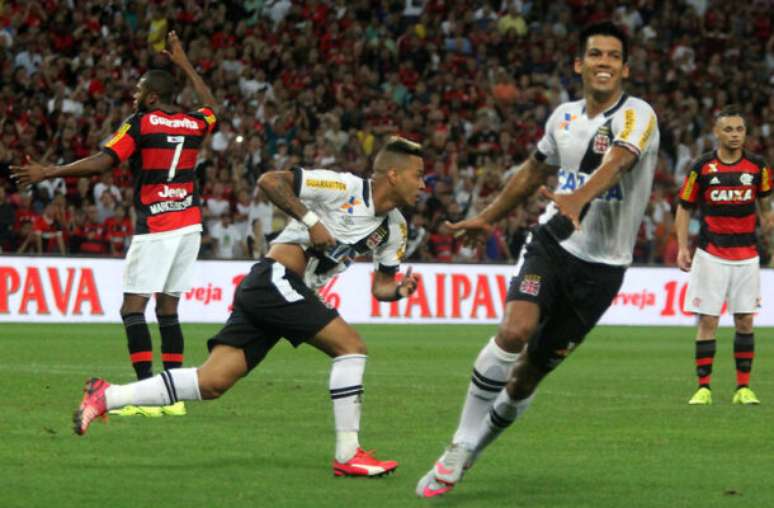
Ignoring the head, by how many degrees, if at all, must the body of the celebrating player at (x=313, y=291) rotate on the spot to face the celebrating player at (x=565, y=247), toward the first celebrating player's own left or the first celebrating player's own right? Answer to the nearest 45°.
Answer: approximately 45° to the first celebrating player's own right

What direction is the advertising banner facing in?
toward the camera

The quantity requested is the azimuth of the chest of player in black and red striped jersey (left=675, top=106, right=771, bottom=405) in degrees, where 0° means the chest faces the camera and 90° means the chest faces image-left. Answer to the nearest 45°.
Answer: approximately 0°

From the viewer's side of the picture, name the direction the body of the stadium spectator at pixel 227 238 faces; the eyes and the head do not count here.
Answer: toward the camera

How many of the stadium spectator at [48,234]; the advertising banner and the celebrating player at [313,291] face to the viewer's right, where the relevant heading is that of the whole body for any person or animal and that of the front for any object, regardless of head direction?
1

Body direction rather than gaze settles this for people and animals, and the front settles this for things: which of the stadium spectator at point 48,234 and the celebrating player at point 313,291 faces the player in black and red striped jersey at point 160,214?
the stadium spectator

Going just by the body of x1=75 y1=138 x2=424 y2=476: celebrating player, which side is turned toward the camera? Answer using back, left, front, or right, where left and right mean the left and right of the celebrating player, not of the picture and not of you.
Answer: right

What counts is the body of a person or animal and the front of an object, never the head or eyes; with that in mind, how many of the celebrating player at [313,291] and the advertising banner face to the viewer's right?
1

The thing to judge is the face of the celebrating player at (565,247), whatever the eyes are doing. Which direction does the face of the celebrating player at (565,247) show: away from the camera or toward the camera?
toward the camera

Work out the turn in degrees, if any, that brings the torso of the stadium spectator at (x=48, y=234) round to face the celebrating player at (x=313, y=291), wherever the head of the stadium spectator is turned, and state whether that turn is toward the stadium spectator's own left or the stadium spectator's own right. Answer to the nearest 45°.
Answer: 0° — they already face them

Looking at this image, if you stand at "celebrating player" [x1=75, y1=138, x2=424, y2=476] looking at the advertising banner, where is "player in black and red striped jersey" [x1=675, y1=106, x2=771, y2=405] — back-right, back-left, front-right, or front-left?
front-right

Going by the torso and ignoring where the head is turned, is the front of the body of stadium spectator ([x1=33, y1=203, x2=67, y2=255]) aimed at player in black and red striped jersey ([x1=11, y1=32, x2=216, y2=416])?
yes

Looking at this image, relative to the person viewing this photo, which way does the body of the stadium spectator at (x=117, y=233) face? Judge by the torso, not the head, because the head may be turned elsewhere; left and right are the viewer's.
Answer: facing the viewer

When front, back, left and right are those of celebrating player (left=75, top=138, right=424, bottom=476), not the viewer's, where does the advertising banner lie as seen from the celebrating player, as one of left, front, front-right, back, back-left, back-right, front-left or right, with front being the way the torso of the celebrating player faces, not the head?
left

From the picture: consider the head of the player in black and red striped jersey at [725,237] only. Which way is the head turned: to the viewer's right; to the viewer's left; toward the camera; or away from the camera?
toward the camera

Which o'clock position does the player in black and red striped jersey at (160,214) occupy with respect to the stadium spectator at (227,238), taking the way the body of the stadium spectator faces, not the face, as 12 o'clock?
The player in black and red striped jersey is roughly at 12 o'clock from the stadium spectator.
